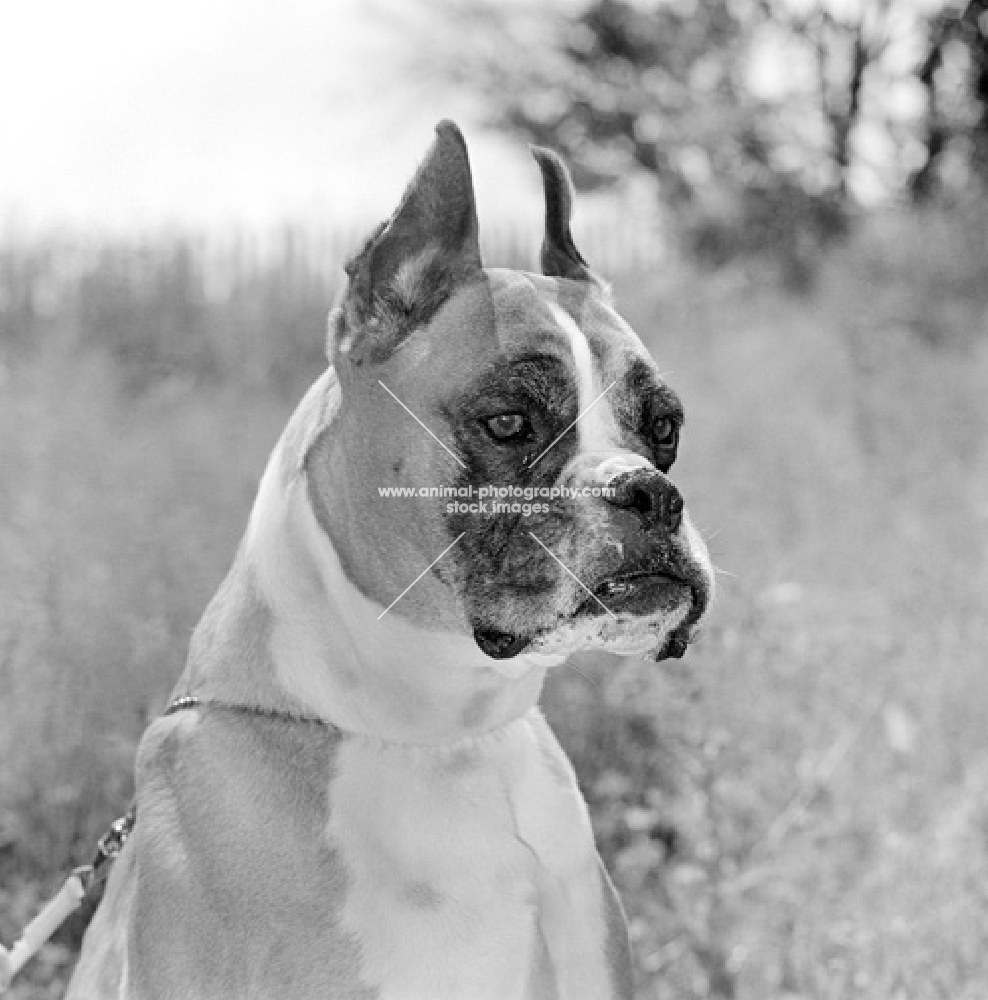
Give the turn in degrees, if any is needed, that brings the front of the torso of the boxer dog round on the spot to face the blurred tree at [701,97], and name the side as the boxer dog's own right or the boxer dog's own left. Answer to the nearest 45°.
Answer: approximately 135° to the boxer dog's own left

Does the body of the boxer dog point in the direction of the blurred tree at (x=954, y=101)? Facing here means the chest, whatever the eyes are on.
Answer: no
